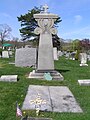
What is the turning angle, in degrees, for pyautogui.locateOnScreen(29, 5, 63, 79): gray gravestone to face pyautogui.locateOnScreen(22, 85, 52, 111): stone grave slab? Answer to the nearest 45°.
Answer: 0° — it already faces it

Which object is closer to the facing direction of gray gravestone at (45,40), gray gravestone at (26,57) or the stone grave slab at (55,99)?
the stone grave slab

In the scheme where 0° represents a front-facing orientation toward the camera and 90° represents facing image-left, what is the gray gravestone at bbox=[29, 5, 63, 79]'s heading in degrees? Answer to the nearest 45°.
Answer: approximately 0°

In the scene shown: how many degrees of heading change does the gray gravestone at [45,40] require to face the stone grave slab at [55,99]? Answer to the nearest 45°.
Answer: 0° — it already faces it
